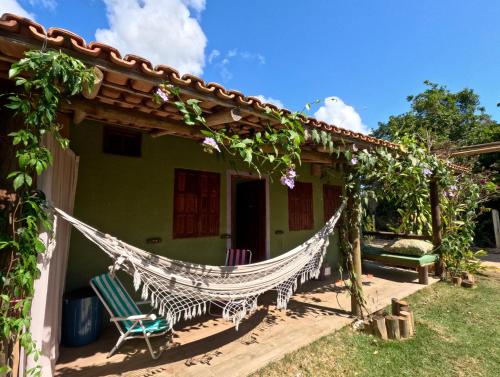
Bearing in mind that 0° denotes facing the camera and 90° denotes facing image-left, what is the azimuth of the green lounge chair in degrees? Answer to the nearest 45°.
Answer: approximately 315°

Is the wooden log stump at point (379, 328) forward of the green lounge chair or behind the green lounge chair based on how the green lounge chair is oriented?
forward

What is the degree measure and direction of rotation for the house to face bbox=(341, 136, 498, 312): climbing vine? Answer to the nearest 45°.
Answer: approximately 45° to its left

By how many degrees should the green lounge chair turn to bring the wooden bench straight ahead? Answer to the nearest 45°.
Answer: approximately 45° to its left

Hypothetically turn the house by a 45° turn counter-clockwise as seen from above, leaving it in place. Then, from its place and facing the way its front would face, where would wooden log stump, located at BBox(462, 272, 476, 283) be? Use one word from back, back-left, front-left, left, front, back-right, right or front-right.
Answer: front

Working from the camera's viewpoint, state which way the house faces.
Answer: facing the viewer and to the right of the viewer

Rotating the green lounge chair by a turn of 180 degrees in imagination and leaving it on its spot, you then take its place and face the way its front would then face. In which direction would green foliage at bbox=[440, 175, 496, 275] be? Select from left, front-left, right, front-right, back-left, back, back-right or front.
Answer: back-right

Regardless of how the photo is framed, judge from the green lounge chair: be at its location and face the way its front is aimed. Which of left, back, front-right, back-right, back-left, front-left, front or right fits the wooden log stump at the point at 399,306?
front-left

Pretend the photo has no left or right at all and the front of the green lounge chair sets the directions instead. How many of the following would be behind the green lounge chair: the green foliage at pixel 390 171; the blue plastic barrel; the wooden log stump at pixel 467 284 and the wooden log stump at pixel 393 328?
1

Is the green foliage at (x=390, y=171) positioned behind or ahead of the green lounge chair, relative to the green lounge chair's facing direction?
ahead

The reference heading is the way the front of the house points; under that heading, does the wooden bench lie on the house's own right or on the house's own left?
on the house's own left

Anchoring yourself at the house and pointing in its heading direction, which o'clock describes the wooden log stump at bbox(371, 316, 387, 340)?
The wooden log stump is roughly at 11 o'clock from the house.

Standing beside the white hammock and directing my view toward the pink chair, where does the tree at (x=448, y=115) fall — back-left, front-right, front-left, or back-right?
front-right
